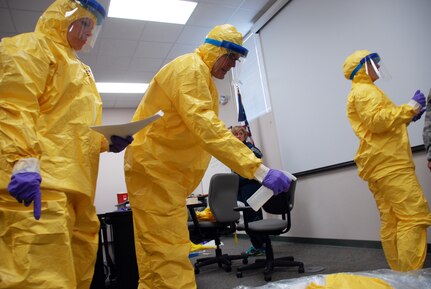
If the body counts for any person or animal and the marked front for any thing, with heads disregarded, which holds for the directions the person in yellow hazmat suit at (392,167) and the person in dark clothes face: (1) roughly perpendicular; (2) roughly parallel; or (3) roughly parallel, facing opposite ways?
roughly perpendicular

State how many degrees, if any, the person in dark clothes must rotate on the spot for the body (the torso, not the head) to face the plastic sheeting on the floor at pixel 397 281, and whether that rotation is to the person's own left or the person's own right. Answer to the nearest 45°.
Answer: approximately 45° to the person's own left

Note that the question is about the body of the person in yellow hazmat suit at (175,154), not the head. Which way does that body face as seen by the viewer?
to the viewer's right

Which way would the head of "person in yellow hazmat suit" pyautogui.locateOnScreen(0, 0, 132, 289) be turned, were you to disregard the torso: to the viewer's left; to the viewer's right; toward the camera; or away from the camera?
to the viewer's right

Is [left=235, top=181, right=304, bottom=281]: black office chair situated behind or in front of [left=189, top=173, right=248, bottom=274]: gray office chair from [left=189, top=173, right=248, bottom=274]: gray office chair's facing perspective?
behind

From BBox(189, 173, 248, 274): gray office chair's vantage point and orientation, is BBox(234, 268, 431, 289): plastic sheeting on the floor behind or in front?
behind

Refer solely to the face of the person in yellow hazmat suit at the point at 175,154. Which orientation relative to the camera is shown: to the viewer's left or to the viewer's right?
to the viewer's right
